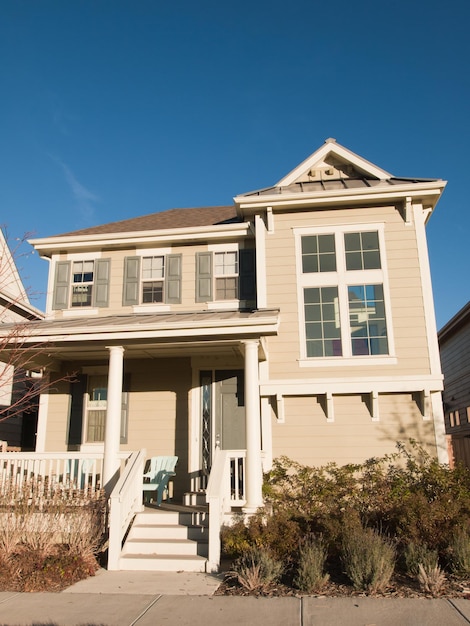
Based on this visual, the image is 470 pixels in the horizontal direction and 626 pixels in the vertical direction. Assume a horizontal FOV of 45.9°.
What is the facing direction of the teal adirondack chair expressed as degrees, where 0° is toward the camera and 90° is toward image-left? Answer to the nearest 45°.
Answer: approximately 45°

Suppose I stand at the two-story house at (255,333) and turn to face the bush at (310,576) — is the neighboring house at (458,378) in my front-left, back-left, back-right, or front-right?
back-left

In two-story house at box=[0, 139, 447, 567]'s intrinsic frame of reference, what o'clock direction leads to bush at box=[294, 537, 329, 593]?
The bush is roughly at 12 o'clock from the two-story house.

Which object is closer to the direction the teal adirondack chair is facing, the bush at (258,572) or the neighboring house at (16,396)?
the bush

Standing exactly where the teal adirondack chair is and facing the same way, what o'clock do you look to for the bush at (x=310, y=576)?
The bush is roughly at 10 o'clock from the teal adirondack chair.

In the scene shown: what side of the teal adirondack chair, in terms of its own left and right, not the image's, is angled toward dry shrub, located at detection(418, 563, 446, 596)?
left

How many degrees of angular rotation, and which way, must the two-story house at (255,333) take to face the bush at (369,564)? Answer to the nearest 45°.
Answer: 0° — it already faces it

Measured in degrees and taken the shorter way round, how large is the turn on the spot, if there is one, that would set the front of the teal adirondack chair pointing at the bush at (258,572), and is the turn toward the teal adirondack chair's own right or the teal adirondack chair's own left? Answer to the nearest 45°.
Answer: approximately 45° to the teal adirondack chair's own left

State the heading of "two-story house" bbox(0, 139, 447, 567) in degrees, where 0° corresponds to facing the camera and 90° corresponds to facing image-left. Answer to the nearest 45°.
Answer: approximately 0°
